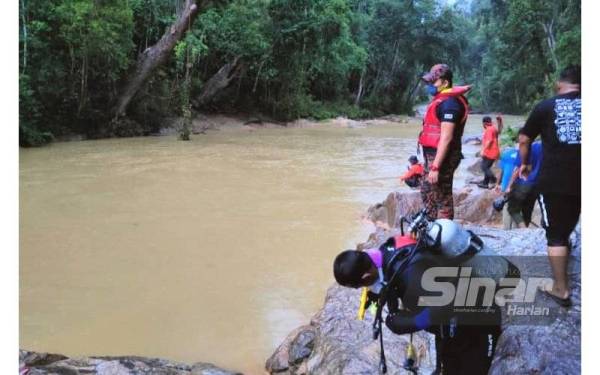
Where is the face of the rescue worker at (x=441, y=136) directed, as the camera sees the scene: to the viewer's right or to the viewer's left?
to the viewer's left

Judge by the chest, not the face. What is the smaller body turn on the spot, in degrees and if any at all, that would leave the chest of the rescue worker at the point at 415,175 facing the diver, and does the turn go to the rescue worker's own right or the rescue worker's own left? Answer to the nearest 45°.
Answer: approximately 90° to the rescue worker's own left

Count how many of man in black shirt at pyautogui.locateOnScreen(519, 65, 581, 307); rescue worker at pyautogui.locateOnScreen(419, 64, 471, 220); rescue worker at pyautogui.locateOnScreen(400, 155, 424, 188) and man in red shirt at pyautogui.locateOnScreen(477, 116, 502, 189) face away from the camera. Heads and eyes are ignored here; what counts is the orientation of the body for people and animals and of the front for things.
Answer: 1

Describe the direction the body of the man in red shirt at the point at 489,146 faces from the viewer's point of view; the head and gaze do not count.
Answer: to the viewer's left

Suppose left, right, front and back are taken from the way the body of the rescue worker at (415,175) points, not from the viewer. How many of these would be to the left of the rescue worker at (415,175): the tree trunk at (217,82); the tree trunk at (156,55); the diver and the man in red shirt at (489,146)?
1

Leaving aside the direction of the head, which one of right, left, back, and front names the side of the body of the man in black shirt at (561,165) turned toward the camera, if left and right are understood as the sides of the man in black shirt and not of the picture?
back

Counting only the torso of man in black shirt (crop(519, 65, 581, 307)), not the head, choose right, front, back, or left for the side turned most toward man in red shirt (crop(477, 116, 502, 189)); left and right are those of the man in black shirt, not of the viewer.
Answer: front

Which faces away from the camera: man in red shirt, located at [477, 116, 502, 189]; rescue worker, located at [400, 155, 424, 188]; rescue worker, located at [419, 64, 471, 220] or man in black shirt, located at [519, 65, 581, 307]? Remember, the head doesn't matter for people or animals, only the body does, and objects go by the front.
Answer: the man in black shirt

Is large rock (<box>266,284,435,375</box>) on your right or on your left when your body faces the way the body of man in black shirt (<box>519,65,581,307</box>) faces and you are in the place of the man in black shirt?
on your left

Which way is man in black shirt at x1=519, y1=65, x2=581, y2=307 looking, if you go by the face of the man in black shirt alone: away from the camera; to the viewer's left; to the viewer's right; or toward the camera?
away from the camera

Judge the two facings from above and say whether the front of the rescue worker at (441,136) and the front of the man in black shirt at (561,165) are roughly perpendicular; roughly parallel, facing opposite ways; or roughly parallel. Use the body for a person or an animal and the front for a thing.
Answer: roughly perpendicular

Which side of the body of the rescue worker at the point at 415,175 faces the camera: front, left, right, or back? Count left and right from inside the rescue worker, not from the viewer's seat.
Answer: left
